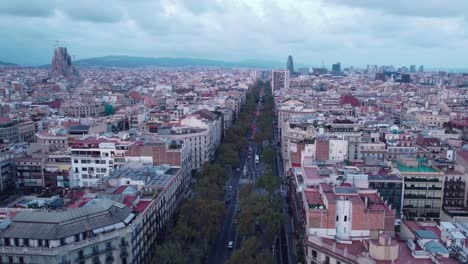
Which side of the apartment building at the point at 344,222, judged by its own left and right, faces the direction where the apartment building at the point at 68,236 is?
front

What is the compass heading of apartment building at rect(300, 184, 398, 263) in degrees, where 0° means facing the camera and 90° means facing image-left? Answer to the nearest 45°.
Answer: approximately 90°
